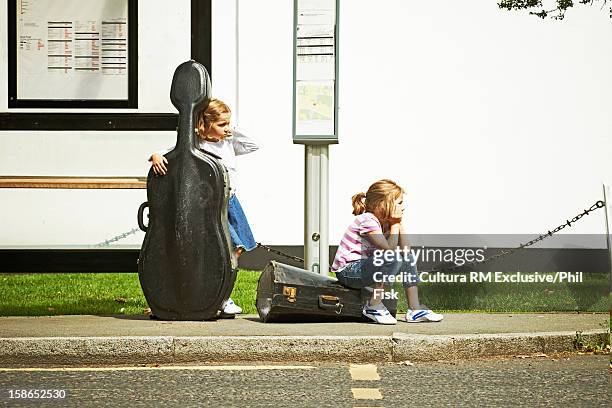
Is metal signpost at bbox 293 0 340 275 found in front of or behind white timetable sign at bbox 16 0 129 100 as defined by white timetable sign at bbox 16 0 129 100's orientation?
in front

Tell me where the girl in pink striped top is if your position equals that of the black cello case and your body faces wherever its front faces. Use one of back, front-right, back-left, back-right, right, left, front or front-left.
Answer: left

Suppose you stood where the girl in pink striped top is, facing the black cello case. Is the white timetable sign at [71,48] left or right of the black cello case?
right

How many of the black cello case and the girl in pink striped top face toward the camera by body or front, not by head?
1

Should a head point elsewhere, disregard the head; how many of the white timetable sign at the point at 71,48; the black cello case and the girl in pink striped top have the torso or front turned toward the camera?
2

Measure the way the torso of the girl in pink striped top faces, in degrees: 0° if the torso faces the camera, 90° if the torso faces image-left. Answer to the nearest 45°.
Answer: approximately 270°

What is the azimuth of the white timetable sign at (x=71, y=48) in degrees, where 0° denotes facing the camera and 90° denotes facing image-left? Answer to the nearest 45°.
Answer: approximately 0°

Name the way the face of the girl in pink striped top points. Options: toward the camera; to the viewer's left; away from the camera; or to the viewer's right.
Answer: to the viewer's right

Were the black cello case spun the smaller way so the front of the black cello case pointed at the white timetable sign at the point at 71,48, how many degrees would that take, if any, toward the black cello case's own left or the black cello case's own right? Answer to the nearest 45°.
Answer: approximately 180°

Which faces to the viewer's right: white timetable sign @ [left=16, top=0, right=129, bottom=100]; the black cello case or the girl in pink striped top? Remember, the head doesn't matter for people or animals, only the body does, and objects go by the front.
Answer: the girl in pink striped top

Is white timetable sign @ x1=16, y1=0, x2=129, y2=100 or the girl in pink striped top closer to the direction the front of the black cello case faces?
the girl in pink striped top
